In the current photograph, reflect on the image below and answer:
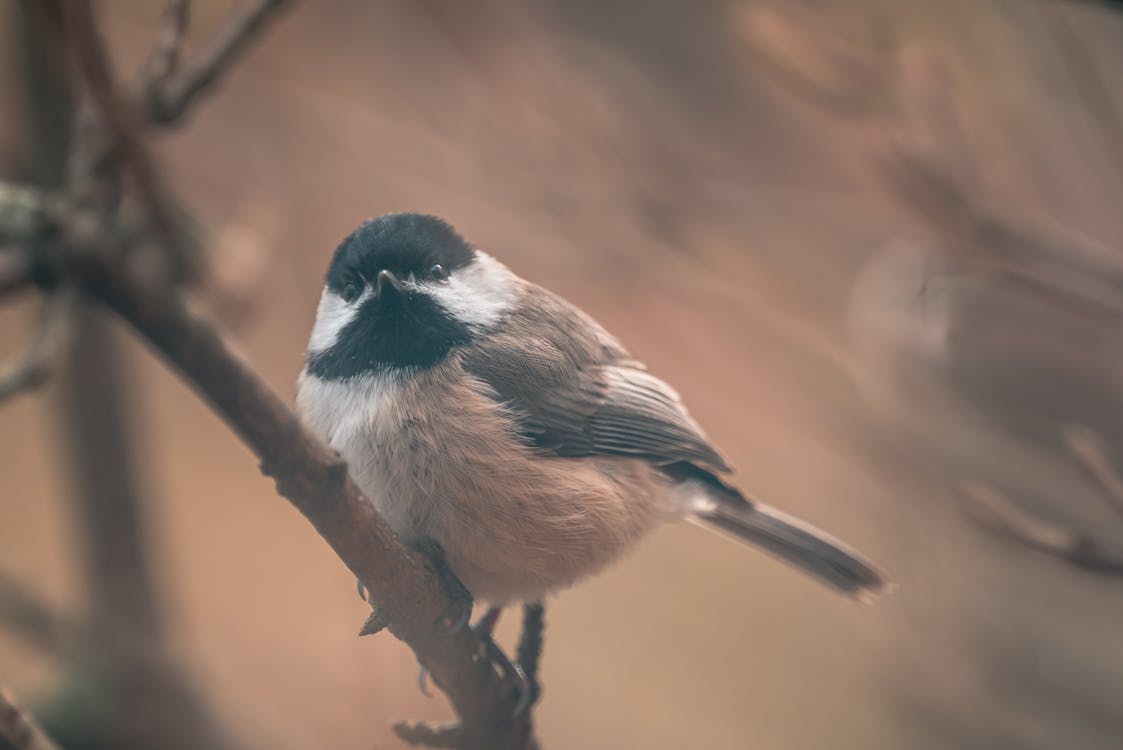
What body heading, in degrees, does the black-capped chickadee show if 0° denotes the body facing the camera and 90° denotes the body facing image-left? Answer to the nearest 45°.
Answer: approximately 45°
